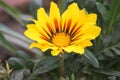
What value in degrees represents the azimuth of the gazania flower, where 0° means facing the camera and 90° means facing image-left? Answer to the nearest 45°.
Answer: approximately 0°
